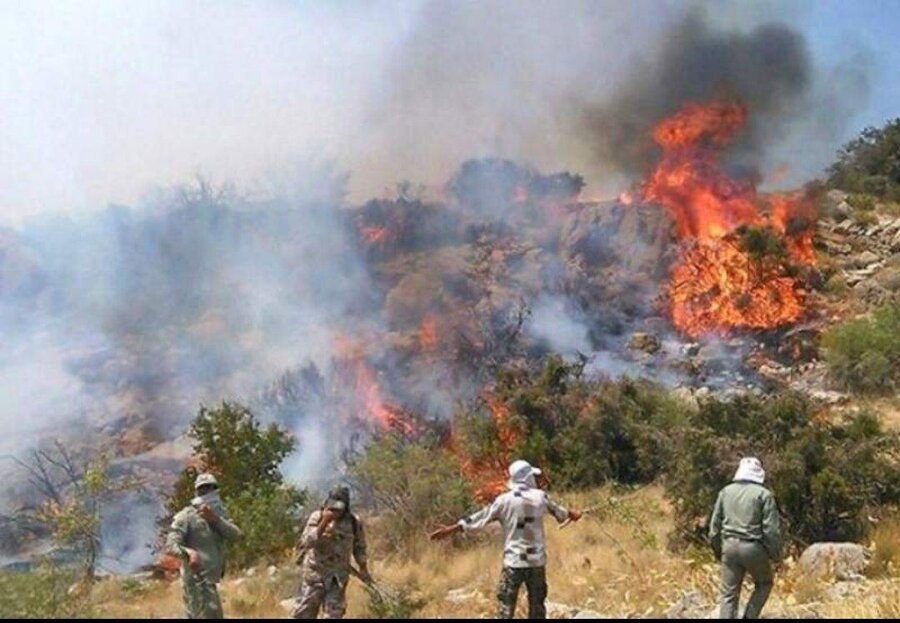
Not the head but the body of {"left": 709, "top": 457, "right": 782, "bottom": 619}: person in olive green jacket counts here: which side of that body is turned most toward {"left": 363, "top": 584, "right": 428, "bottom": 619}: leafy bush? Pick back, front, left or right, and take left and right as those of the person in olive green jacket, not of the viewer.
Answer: left

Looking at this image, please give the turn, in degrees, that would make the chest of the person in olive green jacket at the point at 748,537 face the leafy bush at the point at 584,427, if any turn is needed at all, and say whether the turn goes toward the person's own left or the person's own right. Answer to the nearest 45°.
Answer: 0° — they already face it

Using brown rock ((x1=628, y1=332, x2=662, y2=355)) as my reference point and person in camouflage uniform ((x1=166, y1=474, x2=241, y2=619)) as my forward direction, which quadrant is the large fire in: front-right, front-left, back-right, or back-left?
back-left

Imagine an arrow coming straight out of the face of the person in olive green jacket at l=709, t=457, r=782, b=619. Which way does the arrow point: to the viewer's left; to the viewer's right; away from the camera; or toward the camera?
away from the camera

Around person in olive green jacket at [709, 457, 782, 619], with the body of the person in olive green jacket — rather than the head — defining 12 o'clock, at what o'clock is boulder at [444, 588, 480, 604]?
The boulder is roughly at 10 o'clock from the person in olive green jacket.

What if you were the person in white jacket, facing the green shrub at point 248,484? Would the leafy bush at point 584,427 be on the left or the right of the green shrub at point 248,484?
right

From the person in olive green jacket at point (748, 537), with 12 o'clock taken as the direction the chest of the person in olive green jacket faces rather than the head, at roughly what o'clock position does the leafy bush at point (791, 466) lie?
The leafy bush is roughly at 12 o'clock from the person in olive green jacket.

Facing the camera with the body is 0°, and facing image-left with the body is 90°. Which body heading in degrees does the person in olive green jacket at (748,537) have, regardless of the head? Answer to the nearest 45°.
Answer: approximately 180°

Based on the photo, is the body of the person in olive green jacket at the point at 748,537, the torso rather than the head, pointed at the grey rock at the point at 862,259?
yes

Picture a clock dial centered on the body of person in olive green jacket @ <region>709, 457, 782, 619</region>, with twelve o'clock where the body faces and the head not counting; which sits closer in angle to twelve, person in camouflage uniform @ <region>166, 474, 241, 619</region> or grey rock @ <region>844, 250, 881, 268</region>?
the grey rock

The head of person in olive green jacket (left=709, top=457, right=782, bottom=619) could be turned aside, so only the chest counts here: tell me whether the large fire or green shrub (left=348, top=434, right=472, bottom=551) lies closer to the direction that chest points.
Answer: the large fire

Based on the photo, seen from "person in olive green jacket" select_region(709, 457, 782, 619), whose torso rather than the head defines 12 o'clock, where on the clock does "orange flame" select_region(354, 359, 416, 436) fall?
The orange flame is roughly at 11 o'clock from the person in olive green jacket.

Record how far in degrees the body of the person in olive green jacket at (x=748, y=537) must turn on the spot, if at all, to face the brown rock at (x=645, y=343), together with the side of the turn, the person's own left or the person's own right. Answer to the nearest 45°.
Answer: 0° — they already face it
